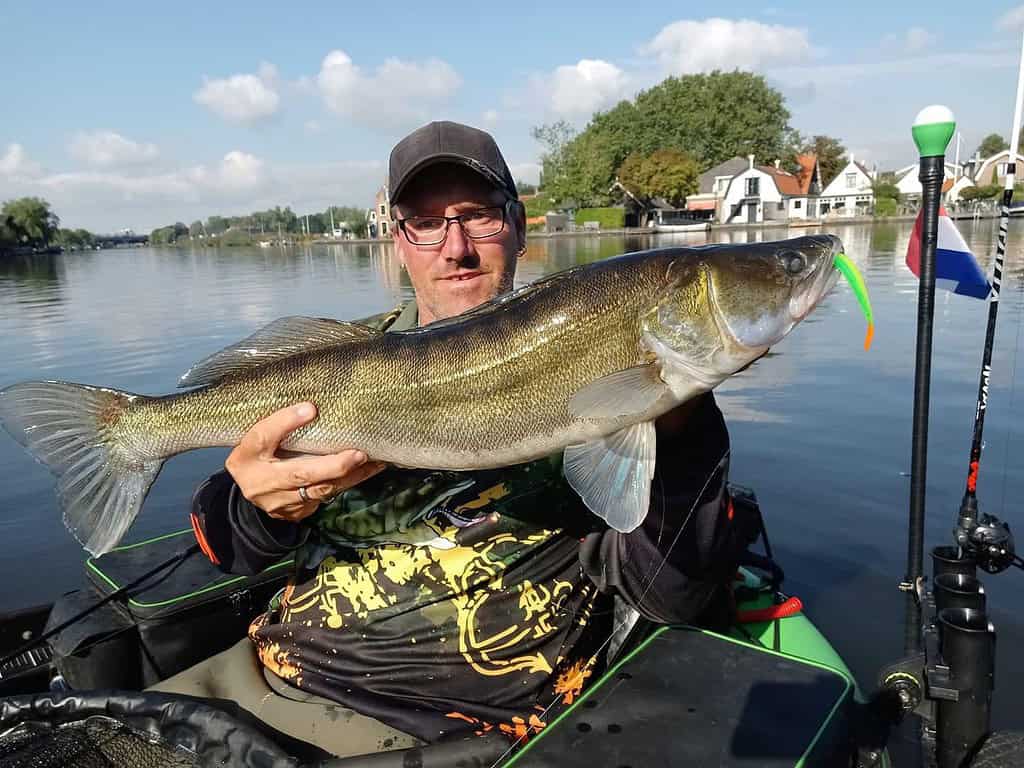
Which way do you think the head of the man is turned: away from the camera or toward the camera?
toward the camera

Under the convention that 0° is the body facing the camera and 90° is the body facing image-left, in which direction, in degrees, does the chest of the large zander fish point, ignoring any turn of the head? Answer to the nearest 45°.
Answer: approximately 270°

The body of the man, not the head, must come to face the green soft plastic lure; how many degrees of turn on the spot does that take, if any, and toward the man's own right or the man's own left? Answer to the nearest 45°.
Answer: approximately 90° to the man's own left

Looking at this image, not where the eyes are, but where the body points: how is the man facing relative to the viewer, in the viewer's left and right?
facing the viewer

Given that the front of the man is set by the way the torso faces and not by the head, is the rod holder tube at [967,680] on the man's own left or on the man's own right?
on the man's own left

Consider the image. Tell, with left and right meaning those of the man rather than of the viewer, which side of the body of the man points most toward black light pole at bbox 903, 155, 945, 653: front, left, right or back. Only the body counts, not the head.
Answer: left
